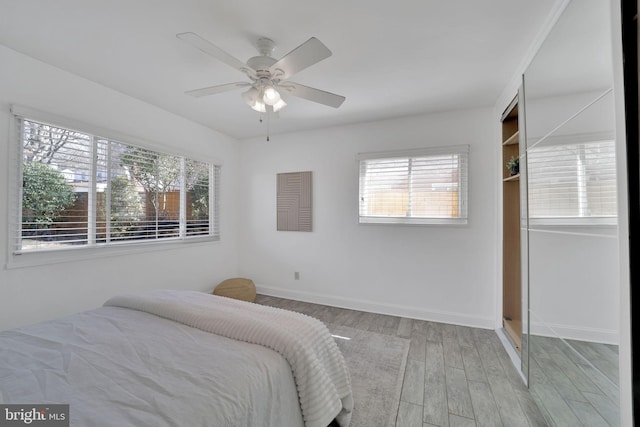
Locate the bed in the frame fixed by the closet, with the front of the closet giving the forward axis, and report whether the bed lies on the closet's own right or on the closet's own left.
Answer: on the closet's own left

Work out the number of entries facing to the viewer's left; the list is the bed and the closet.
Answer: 1

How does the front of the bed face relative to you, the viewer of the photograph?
facing away from the viewer and to the right of the viewer

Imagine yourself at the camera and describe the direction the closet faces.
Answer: facing to the left of the viewer

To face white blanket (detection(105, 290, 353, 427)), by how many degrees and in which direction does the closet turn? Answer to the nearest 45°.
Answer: approximately 45° to its left

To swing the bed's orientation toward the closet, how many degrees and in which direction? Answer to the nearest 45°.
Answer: approximately 45° to its right
